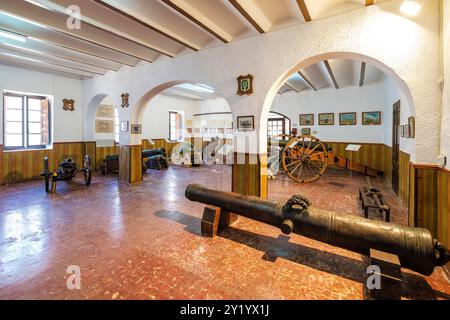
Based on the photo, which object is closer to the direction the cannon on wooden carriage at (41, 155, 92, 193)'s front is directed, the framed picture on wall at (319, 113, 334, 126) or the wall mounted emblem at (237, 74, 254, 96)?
the wall mounted emblem

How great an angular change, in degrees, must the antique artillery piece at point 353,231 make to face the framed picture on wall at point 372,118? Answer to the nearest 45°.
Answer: approximately 45° to its right

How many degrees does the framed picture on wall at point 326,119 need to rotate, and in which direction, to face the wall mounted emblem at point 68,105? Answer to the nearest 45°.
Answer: approximately 45° to its right

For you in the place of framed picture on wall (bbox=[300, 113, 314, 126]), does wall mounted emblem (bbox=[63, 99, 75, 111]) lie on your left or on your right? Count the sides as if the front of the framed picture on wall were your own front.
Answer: on your right

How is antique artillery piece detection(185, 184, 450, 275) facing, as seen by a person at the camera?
facing away from the viewer and to the left of the viewer

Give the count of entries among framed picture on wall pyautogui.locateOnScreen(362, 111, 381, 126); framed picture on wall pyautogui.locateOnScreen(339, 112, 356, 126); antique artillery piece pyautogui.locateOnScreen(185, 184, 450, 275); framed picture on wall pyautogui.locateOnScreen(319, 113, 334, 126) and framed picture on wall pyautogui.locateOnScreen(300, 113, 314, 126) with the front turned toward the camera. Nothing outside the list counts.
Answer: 4

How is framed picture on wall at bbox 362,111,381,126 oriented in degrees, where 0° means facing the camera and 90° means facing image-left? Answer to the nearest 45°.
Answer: approximately 0°
